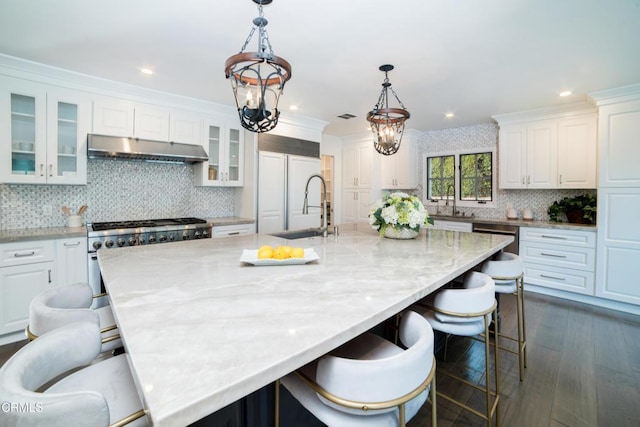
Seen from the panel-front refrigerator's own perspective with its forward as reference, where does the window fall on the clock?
The window is roughly at 10 o'clock from the panel-front refrigerator.

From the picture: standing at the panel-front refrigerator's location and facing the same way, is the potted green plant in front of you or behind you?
in front

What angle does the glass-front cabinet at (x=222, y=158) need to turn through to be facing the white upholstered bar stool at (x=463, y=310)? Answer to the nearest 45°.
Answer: approximately 45° to its right

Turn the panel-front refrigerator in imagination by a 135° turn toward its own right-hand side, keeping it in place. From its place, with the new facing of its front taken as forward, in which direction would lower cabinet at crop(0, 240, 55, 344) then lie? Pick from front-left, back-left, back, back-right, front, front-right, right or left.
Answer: front-left

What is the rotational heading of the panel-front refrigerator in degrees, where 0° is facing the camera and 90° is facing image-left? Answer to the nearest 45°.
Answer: approximately 315°

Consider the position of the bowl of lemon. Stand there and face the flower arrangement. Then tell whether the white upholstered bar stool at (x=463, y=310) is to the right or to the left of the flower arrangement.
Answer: right

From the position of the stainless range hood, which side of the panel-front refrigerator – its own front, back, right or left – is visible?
right

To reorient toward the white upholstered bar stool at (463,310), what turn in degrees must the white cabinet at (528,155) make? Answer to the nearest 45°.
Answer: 0° — it already faces it

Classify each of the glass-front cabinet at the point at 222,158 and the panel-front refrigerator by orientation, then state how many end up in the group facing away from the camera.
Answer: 0

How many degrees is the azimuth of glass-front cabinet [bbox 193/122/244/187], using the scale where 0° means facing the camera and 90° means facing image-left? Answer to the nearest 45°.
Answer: approximately 315°

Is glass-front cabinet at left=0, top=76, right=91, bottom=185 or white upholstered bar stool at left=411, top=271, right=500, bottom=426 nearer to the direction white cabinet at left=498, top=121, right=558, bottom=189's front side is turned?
the white upholstered bar stool
